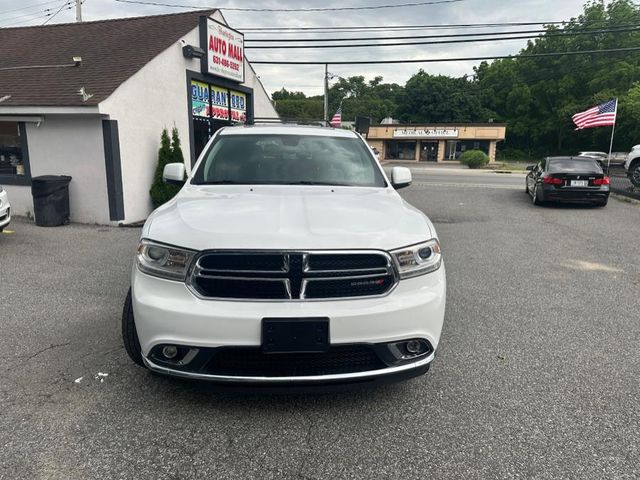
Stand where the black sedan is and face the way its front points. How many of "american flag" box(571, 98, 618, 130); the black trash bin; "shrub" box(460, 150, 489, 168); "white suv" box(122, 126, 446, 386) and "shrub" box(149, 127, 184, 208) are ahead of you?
2

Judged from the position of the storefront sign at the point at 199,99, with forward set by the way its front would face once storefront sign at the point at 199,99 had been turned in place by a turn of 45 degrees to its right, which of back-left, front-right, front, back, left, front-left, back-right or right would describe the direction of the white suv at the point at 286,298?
front

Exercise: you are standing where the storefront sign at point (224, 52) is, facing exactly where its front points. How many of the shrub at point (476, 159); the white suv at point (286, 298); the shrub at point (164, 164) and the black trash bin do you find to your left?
1

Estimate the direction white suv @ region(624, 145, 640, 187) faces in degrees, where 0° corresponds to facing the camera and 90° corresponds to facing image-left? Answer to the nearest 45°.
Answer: approximately 45°

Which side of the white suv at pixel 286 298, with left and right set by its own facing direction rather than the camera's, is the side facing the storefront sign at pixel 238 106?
back

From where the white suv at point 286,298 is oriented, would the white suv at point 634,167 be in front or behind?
behind

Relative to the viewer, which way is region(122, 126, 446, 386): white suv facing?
toward the camera

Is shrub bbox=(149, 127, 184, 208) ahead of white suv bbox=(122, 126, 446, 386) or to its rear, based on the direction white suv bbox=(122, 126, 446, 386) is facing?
to the rear

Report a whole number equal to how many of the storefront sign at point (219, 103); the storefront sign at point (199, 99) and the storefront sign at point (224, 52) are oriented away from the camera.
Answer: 0

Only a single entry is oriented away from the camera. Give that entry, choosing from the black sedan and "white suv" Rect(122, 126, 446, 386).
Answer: the black sedan

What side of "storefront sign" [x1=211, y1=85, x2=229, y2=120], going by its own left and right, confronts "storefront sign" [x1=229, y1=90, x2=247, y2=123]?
left

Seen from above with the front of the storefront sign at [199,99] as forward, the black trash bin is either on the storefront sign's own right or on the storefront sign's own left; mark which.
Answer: on the storefront sign's own right

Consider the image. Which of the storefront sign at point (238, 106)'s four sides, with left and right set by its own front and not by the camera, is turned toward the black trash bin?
right

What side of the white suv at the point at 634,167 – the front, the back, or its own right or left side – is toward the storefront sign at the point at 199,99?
front

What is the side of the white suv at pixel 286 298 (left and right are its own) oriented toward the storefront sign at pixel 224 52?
back

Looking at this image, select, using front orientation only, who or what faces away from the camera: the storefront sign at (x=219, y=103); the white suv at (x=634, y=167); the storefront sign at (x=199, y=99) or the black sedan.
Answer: the black sedan

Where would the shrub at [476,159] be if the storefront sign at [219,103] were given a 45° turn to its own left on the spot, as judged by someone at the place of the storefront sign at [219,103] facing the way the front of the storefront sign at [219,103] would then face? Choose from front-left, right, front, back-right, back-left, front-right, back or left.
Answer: front-left

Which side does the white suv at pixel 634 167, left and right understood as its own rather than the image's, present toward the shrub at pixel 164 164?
front

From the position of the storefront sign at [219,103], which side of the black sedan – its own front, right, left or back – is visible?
left
